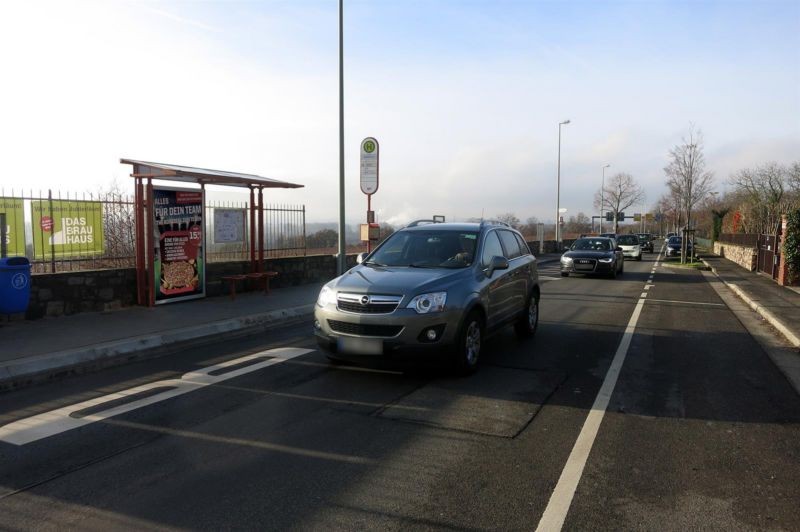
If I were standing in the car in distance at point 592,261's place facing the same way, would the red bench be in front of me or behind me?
in front

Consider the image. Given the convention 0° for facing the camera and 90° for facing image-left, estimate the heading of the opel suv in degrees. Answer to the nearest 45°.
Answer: approximately 45°

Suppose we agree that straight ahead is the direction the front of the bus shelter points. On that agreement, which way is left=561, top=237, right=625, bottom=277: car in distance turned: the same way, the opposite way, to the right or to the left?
to the right

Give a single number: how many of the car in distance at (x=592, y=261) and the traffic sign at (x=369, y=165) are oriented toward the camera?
2

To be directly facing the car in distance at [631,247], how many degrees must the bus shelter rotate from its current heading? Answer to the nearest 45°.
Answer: approximately 90° to its left

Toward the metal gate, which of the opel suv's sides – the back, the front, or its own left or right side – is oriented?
back

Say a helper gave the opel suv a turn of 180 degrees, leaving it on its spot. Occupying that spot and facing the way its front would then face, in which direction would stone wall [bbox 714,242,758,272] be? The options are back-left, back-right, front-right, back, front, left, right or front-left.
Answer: front

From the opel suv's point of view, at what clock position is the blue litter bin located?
The blue litter bin is roughly at 2 o'clock from the opel suv.

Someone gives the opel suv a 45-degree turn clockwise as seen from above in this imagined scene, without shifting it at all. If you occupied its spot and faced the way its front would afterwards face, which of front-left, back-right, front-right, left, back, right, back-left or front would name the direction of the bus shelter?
front-right

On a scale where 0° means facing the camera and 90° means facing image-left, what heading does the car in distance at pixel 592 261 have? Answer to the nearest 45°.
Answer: approximately 0°

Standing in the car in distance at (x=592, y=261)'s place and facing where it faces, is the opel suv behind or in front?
in front

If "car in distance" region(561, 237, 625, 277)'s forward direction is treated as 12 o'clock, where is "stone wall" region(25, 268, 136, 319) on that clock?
The stone wall is roughly at 1 o'clock from the car in distance.

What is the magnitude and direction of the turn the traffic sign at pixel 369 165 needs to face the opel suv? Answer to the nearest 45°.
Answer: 0° — it already faces it

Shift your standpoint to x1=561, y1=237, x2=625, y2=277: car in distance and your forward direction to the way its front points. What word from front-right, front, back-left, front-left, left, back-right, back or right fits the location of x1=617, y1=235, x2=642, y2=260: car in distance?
back

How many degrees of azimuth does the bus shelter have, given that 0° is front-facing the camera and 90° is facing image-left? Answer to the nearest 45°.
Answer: approximately 315°
